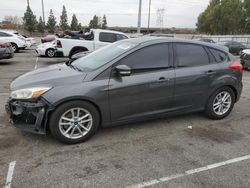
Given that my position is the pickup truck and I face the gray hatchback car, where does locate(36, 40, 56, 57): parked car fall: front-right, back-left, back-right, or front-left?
back-right

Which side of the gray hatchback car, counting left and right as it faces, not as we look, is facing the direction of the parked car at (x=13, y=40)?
right

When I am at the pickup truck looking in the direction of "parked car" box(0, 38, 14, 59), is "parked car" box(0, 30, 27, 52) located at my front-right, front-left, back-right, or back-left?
front-right

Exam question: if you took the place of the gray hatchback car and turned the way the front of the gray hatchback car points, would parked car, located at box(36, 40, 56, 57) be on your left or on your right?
on your right

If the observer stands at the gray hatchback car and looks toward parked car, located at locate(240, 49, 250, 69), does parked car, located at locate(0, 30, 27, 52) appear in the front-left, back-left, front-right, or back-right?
front-left

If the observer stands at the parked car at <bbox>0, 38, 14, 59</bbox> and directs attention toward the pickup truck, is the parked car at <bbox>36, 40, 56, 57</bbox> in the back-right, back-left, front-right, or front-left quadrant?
front-left

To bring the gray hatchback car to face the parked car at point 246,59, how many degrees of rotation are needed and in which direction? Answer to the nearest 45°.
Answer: approximately 180°

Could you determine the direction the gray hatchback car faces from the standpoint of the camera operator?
facing the viewer and to the left of the viewer

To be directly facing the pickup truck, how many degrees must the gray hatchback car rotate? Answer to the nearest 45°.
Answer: approximately 135° to its right

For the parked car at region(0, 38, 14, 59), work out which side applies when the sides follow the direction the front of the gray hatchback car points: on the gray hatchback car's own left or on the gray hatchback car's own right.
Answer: on the gray hatchback car's own right
